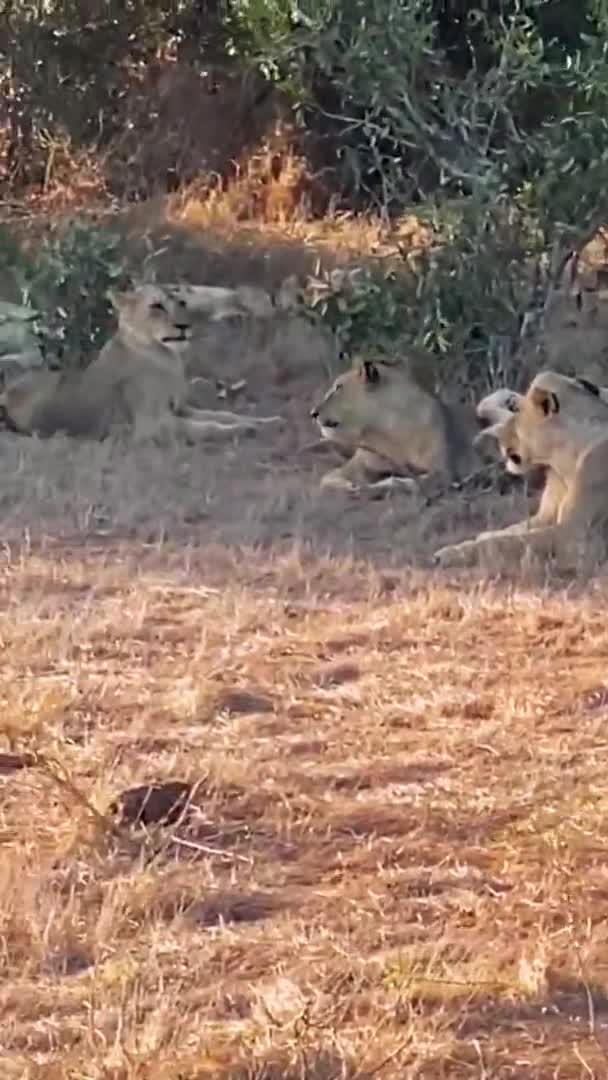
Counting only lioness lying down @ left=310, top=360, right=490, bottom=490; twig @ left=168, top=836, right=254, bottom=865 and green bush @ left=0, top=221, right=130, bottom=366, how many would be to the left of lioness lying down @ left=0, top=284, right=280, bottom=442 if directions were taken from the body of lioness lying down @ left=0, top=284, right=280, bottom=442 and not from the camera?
1

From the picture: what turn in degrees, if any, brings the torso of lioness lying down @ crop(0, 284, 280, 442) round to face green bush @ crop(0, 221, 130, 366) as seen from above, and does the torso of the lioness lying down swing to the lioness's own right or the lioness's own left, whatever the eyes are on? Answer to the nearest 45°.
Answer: approximately 90° to the lioness's own left

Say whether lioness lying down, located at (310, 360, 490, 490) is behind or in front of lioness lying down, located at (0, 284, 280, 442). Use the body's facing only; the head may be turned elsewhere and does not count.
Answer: in front

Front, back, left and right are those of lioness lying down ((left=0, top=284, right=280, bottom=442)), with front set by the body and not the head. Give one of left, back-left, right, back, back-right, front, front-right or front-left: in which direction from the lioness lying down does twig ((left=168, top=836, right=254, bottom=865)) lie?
right

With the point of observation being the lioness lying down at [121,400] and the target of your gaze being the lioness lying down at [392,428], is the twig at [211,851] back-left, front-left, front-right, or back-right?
front-right

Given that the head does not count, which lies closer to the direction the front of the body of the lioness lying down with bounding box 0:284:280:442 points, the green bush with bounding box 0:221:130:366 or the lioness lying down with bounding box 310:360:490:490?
the lioness lying down

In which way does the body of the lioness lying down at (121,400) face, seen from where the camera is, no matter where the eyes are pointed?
to the viewer's right

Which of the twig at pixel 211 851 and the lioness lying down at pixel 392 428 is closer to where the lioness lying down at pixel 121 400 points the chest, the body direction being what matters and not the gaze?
the lioness lying down
